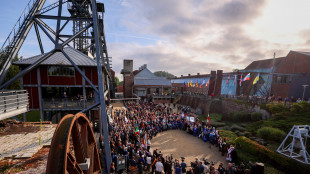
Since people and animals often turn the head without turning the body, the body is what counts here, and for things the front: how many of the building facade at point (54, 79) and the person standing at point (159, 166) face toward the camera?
1

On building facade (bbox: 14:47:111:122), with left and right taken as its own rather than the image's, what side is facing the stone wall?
left

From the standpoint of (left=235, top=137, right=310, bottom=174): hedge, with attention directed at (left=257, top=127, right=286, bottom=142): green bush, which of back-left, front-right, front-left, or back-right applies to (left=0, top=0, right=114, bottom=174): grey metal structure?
back-left

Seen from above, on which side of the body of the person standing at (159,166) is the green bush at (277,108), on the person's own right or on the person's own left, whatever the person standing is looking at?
on the person's own right

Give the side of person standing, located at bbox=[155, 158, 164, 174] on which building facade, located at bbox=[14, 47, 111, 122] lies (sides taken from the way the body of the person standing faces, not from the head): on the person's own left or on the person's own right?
on the person's own left

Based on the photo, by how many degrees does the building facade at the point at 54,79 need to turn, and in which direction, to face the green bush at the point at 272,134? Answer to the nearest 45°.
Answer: approximately 45° to its left

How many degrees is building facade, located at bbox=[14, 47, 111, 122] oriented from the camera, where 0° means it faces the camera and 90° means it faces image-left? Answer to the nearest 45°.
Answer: approximately 0°

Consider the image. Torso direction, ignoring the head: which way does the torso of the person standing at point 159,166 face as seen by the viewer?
away from the camera

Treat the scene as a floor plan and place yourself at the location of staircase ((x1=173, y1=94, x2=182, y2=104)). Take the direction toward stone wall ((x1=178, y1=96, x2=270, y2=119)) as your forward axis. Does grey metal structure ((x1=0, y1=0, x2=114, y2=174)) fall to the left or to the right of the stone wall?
right

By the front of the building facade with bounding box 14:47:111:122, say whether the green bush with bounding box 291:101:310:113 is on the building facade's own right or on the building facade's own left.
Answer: on the building facade's own left
